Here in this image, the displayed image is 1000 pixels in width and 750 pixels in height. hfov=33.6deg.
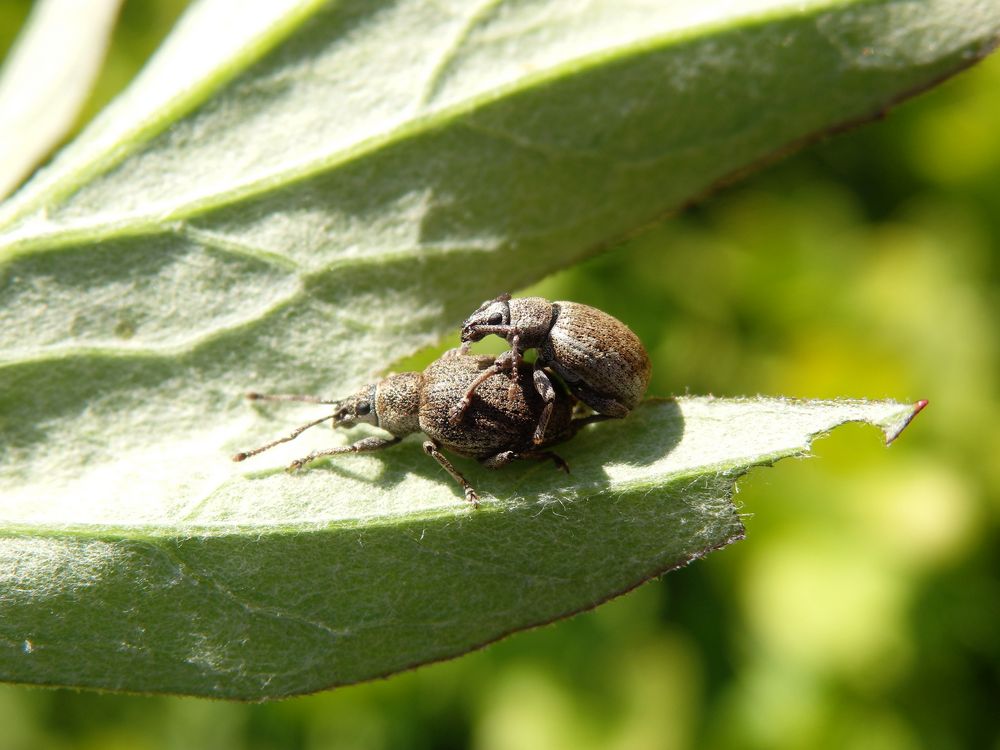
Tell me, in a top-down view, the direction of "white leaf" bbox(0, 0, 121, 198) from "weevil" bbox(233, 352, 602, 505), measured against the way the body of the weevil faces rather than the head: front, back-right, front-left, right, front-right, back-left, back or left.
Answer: front-right

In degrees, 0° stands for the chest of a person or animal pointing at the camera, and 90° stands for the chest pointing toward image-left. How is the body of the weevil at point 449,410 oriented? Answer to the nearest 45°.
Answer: approximately 90°

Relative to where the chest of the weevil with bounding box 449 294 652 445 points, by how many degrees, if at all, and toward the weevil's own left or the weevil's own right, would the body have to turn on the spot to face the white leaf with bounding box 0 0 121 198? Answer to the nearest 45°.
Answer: approximately 45° to the weevil's own right

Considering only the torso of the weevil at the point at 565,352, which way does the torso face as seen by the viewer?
to the viewer's left
